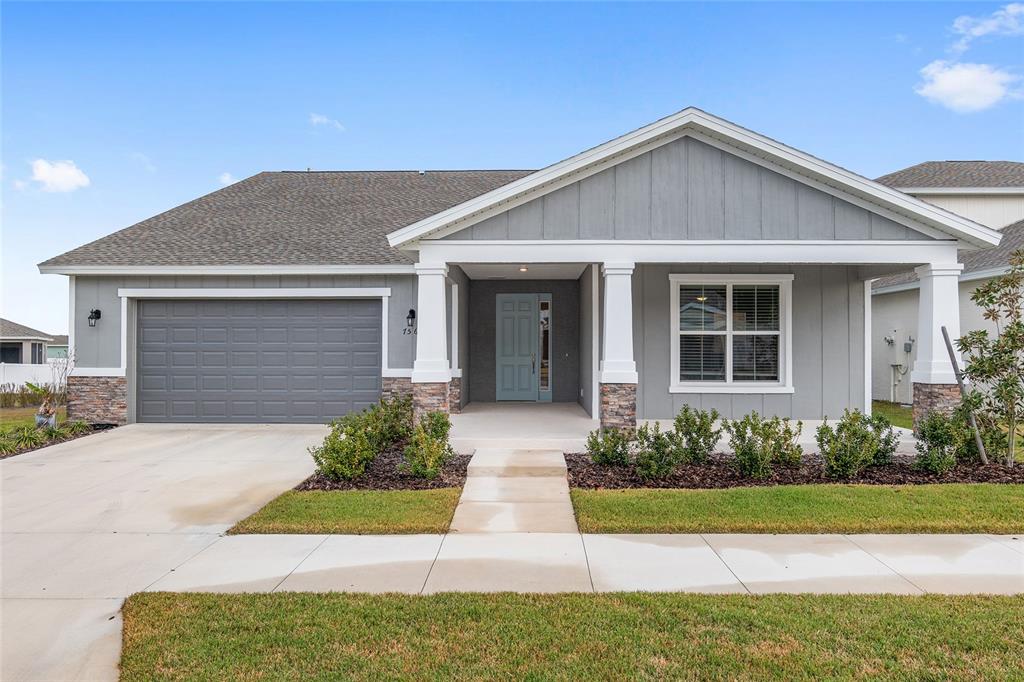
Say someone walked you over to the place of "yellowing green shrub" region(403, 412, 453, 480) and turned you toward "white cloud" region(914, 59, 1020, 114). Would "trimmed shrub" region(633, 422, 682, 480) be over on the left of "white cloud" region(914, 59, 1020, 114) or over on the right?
right

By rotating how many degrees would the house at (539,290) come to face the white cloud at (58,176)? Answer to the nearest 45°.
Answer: approximately 135° to its right

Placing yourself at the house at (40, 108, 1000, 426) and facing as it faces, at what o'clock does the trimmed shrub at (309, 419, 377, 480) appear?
The trimmed shrub is roughly at 1 o'clock from the house.

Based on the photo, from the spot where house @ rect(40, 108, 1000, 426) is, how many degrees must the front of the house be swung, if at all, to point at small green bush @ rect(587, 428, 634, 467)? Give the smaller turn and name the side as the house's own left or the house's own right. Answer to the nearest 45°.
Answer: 0° — it already faces it

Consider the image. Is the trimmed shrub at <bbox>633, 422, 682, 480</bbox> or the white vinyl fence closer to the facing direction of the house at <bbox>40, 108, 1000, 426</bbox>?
the trimmed shrub

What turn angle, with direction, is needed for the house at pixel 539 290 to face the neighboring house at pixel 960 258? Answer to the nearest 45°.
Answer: approximately 135° to its left

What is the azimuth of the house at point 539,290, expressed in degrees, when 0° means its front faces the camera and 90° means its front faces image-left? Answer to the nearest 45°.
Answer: approximately 0°
